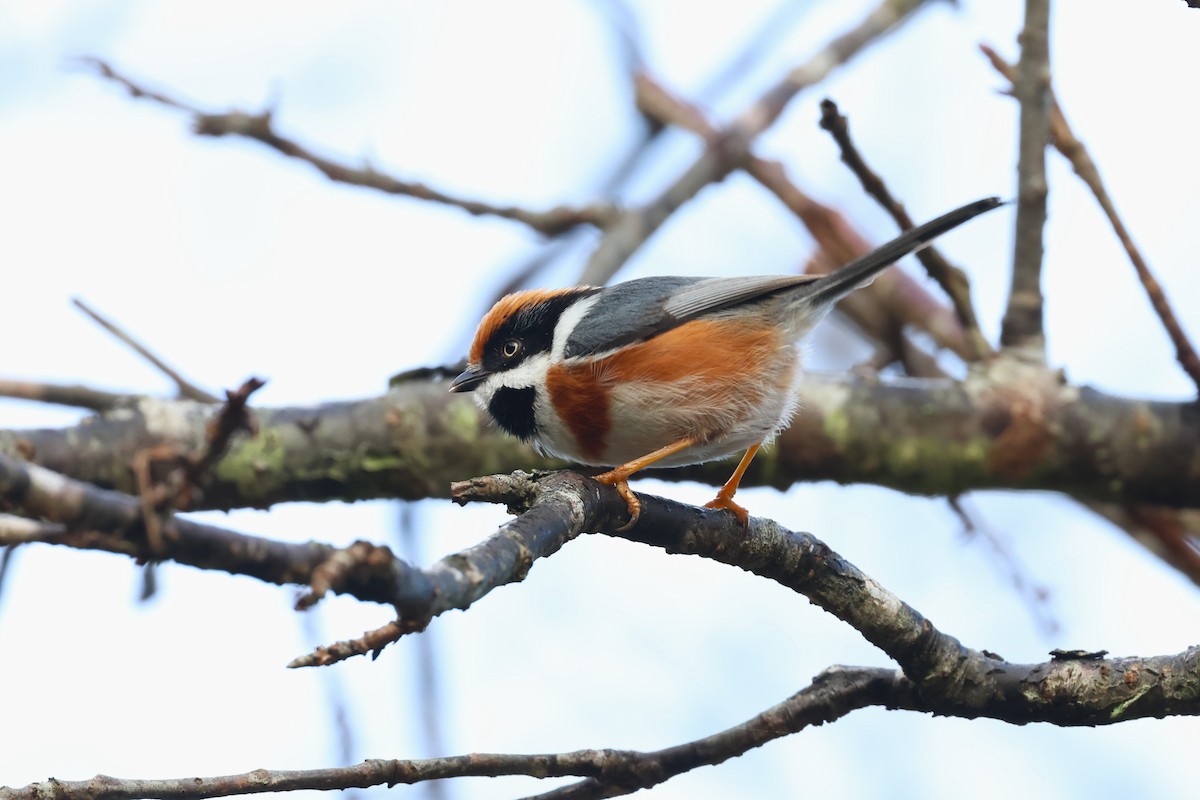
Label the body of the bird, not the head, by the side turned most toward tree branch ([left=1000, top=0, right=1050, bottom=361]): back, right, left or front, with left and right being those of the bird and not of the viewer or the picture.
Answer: back

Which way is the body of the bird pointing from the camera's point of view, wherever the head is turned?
to the viewer's left
